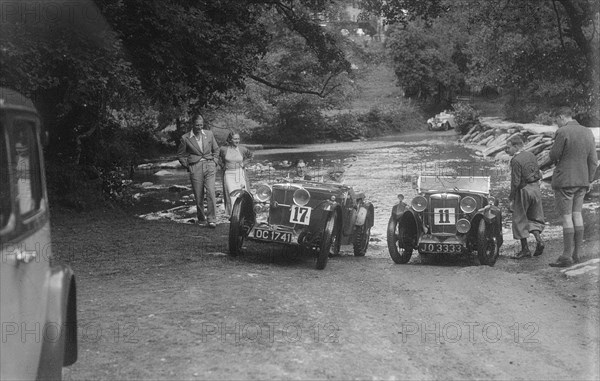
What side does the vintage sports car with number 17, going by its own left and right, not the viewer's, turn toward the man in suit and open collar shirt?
right

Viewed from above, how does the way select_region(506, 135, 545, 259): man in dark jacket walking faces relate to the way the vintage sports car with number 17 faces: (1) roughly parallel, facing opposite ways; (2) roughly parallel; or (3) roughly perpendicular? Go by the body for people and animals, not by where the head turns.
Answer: roughly perpendicular

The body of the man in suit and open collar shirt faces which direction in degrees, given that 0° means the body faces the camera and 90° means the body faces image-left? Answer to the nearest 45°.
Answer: approximately 0°

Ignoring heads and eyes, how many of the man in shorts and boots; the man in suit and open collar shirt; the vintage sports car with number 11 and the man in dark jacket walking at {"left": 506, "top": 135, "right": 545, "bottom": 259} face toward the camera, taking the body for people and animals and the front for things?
2

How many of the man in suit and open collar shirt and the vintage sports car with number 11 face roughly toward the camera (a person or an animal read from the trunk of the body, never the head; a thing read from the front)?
2

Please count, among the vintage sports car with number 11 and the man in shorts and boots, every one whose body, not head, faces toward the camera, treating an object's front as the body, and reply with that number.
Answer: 1
